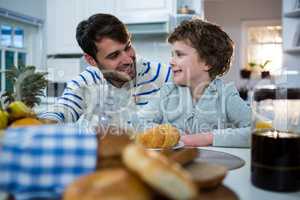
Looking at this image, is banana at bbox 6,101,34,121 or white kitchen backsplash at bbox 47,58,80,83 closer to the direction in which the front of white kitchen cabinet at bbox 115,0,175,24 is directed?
the banana

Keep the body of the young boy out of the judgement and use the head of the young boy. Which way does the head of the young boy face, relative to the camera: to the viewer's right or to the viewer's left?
to the viewer's left

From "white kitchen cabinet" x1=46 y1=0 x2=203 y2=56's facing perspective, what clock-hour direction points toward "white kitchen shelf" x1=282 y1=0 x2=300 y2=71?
"white kitchen shelf" x1=282 y1=0 x2=300 y2=71 is roughly at 9 o'clock from "white kitchen cabinet" x1=46 y1=0 x2=203 y2=56.

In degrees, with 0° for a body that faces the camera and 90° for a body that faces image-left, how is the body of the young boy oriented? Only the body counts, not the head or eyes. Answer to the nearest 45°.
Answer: approximately 45°
